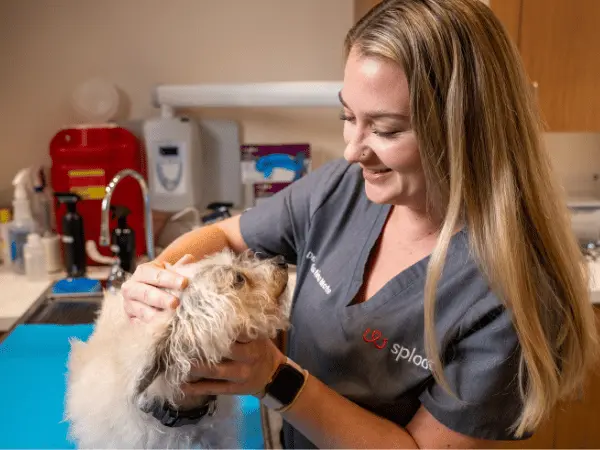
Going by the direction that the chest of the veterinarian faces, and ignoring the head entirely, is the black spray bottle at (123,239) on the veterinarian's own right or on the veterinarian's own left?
on the veterinarian's own right

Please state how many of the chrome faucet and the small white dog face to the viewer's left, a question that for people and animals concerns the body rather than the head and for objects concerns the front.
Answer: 1

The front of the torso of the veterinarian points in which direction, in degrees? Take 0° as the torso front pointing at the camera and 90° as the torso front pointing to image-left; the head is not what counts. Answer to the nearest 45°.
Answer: approximately 45°

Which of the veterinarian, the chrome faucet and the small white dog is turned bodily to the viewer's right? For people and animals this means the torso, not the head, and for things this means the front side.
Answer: the small white dog

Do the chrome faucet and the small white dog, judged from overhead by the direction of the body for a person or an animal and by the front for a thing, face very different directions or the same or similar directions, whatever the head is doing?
very different directions

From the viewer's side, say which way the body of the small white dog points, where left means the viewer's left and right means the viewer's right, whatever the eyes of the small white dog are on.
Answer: facing to the right of the viewer

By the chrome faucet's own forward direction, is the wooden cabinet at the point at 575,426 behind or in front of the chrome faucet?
behind

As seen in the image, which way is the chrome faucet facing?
to the viewer's left

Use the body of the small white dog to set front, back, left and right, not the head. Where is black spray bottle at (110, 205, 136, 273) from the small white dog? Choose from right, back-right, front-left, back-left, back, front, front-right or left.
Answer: left
